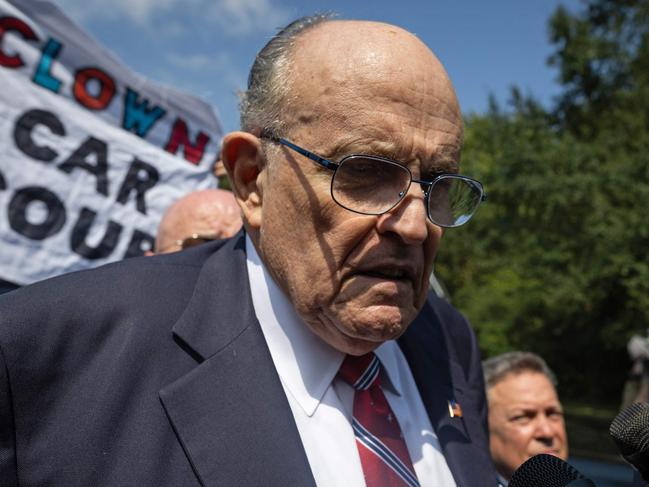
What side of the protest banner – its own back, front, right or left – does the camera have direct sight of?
front

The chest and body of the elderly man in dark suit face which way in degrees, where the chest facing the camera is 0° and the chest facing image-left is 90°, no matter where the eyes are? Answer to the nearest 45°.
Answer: approximately 315°

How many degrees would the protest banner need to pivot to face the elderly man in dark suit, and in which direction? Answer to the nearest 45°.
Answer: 0° — it already faces them

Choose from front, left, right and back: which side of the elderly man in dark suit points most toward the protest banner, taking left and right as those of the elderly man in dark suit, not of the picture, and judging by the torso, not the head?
back

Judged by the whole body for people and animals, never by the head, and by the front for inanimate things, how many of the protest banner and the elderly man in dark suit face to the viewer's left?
0

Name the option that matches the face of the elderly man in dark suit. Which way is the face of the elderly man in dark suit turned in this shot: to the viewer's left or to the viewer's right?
to the viewer's right
